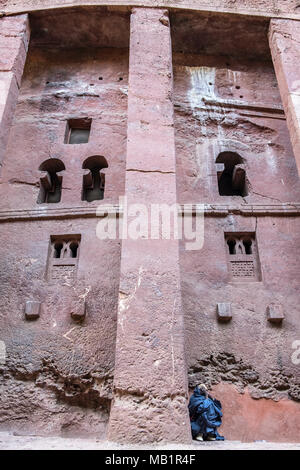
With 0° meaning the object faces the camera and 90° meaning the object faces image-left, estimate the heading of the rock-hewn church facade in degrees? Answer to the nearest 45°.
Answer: approximately 0°
